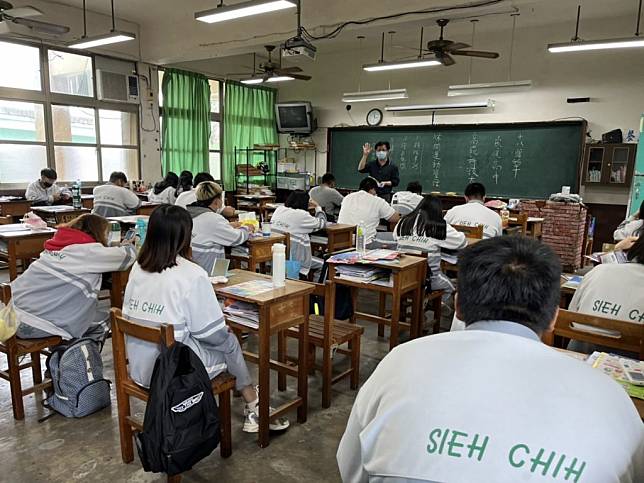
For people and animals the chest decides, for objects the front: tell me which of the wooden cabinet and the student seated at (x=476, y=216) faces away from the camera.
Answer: the student seated

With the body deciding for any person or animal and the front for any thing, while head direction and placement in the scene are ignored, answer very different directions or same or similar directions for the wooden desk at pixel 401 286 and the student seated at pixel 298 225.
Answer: very different directions

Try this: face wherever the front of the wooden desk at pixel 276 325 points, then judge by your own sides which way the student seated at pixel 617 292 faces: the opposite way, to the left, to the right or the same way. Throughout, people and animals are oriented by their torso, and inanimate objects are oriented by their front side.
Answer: the opposite way

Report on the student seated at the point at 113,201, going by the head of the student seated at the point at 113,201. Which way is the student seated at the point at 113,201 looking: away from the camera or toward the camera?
away from the camera

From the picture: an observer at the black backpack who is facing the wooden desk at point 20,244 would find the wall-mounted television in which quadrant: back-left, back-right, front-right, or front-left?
front-right

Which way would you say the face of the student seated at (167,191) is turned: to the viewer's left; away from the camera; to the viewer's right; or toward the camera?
away from the camera

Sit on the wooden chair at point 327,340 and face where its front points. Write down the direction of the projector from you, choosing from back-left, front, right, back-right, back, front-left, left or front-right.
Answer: front-left

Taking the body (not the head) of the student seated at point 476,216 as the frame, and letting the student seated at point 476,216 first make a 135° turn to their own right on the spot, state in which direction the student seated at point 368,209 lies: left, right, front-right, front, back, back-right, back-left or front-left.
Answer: back-right

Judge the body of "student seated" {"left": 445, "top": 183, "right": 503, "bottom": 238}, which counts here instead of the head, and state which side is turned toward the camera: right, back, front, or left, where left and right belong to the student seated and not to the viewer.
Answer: back

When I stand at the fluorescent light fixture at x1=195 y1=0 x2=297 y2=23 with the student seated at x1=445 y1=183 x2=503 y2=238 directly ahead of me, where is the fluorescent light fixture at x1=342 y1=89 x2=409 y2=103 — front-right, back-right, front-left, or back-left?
front-left

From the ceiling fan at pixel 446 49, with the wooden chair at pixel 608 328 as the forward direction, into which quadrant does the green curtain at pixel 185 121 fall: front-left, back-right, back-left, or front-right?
back-right

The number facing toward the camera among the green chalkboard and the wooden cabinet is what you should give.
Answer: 2

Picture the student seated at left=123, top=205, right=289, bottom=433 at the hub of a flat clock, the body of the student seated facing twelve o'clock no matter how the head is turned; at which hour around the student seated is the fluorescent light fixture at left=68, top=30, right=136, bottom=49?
The fluorescent light fixture is roughly at 10 o'clock from the student seated.

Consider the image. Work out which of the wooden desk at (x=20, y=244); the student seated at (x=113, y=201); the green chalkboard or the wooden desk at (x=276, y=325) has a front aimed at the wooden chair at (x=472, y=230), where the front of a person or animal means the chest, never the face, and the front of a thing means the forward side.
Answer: the green chalkboard

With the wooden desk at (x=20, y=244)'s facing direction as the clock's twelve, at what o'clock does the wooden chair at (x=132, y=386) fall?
The wooden chair is roughly at 10 o'clock from the wooden desk.

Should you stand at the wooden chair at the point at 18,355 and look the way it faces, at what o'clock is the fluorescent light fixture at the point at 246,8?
The fluorescent light fixture is roughly at 12 o'clock from the wooden chair.

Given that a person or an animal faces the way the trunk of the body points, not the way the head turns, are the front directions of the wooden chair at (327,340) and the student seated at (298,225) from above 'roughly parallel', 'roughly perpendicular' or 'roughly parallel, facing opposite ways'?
roughly parallel

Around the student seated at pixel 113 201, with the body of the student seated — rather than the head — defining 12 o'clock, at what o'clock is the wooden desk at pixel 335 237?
The wooden desk is roughly at 3 o'clock from the student seated.

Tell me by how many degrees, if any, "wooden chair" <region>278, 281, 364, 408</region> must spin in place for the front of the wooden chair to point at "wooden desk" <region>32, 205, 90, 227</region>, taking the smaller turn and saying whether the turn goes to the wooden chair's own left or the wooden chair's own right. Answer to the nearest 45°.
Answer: approximately 90° to the wooden chair's own left

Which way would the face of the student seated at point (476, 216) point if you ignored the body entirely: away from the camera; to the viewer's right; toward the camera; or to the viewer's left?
away from the camera

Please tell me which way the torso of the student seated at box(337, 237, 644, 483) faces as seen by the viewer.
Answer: away from the camera
